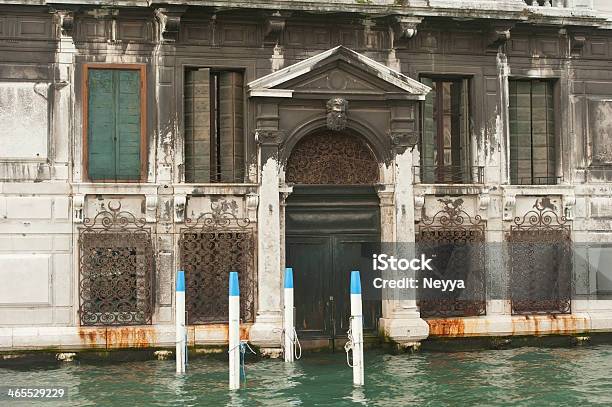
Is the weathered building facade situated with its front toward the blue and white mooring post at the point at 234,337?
yes

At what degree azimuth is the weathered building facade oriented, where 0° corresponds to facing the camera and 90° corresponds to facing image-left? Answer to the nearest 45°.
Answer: approximately 0°
